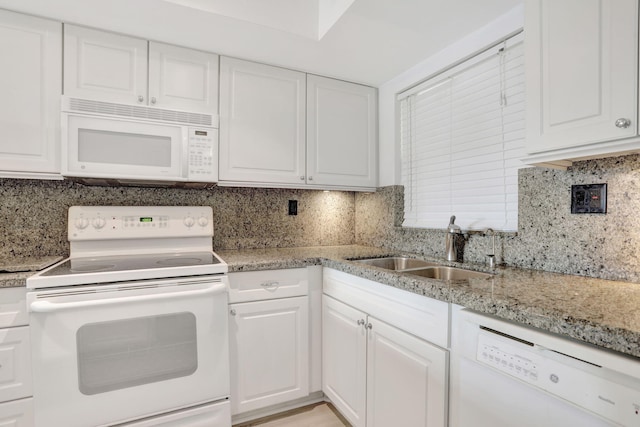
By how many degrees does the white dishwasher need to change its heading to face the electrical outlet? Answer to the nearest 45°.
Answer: approximately 90° to its right

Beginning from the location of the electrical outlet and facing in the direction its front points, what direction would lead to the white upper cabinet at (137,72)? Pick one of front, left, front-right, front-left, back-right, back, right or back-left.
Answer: front-right

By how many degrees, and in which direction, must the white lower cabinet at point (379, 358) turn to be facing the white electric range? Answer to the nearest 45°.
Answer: approximately 45° to its right

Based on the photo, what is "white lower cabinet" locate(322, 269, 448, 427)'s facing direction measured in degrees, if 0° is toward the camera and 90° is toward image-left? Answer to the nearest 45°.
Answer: approximately 45°

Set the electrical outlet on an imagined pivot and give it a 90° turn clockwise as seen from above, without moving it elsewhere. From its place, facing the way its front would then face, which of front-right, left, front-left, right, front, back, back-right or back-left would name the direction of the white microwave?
front-left

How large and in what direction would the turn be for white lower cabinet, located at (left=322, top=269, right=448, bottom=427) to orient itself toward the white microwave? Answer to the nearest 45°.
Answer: approximately 45° to its right

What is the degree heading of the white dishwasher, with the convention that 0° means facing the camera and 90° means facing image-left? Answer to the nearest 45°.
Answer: approximately 45°

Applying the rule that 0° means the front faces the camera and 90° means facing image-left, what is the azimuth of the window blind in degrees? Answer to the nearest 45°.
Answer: approximately 45°

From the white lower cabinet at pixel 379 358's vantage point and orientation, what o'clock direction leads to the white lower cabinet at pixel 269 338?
the white lower cabinet at pixel 269 338 is roughly at 2 o'clock from the white lower cabinet at pixel 379 358.

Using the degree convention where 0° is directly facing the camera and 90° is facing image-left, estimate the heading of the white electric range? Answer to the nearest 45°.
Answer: approximately 0°
